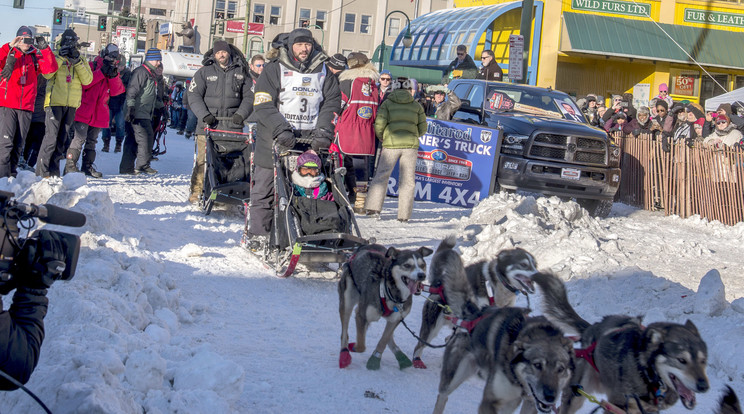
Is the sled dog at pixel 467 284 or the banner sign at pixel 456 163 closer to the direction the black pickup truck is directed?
the sled dog

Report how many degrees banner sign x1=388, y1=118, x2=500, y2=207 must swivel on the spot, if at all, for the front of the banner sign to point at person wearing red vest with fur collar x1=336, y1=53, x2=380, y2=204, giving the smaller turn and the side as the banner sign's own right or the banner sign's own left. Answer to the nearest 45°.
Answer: approximately 45° to the banner sign's own right

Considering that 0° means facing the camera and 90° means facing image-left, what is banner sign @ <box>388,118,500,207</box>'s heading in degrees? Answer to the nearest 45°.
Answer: approximately 0°

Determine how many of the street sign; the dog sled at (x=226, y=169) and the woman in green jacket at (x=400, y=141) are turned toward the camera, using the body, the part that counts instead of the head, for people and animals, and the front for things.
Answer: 2

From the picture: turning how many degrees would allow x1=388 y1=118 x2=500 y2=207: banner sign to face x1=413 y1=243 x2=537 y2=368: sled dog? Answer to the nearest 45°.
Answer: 0° — it already faces it

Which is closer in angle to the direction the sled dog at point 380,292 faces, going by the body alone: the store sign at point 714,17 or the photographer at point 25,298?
the photographer

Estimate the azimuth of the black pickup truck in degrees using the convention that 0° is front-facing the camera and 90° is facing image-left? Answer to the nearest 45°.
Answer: approximately 315°

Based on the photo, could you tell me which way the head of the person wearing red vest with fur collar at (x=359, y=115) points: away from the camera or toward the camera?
away from the camera

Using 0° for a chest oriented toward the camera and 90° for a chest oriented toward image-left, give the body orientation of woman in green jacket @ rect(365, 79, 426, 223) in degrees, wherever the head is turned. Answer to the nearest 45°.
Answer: approximately 180°

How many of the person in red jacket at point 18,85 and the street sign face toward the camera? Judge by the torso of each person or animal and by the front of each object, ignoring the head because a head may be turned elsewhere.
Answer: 2

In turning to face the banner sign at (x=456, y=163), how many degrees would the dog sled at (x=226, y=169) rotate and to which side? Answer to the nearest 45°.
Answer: approximately 135° to its left

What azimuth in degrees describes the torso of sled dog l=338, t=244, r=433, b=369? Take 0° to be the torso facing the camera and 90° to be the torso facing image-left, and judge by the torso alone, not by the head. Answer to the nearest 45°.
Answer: approximately 315°

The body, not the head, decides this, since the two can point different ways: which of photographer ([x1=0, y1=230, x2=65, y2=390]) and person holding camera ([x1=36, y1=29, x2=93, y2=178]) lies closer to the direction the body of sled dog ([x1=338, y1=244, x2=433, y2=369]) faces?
the photographer
